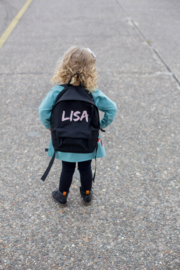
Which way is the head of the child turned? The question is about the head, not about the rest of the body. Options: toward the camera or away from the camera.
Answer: away from the camera

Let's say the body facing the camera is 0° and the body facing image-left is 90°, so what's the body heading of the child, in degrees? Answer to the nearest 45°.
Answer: approximately 180°
